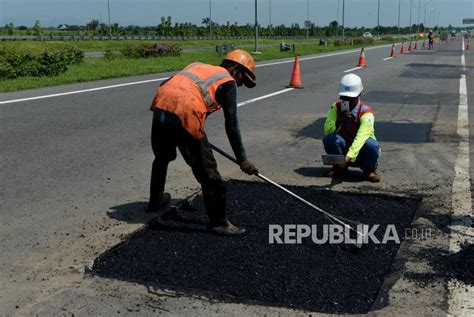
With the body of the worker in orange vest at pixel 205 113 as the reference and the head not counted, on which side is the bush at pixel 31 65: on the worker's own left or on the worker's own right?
on the worker's own left

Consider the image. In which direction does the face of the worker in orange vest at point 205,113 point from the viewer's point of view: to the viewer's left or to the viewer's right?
to the viewer's right

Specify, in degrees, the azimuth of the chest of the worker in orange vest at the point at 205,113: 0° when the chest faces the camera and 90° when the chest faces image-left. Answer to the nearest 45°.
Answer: approximately 270°

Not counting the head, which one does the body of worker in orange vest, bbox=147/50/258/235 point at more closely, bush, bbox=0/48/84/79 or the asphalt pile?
the asphalt pile

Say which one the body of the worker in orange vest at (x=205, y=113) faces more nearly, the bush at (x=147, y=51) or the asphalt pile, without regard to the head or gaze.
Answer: the asphalt pile

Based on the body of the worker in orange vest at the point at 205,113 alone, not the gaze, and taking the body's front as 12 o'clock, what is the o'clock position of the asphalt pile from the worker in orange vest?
The asphalt pile is roughly at 1 o'clock from the worker in orange vest.

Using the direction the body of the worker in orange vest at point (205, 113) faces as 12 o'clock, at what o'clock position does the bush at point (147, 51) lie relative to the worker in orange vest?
The bush is roughly at 9 o'clock from the worker in orange vest.
